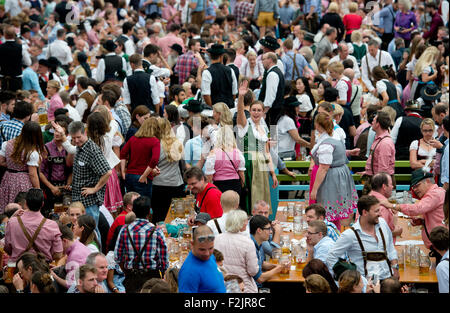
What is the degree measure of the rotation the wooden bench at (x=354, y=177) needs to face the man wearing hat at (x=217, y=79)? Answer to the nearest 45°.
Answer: approximately 135° to its right

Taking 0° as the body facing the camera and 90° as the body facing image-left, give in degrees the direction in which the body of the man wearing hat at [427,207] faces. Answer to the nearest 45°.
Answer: approximately 90°

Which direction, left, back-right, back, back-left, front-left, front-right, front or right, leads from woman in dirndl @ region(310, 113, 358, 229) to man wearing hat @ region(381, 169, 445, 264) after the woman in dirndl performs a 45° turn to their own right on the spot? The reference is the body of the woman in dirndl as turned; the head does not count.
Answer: back-right
